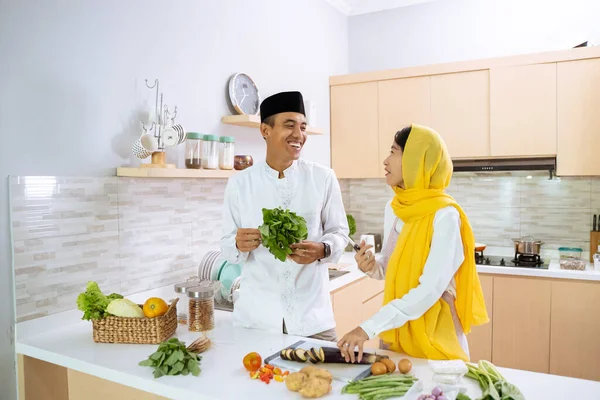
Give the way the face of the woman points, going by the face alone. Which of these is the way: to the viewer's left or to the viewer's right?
to the viewer's left

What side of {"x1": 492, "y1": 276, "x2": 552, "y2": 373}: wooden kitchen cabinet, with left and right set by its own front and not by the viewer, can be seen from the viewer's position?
front

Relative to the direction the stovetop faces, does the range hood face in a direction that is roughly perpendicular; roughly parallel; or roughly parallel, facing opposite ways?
roughly parallel

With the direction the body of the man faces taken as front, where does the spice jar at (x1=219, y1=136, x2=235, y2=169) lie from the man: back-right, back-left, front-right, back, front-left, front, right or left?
back-right

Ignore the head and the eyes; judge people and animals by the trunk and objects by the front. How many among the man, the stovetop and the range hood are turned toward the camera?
3

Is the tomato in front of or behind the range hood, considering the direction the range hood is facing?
in front

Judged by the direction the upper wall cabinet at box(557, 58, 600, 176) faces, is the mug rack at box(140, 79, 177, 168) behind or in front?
in front

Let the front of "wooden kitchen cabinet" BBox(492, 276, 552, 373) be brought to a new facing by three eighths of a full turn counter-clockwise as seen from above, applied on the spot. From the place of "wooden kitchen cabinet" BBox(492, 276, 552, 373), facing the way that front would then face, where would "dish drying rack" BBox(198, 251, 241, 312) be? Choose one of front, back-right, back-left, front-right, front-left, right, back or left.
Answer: back

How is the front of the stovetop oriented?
toward the camera

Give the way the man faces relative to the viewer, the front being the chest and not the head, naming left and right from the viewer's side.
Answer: facing the viewer

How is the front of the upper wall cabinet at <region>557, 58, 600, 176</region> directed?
toward the camera

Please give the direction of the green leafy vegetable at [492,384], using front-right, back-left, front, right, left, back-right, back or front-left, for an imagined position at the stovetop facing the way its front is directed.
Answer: front

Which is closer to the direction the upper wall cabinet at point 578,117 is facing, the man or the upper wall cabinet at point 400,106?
the man

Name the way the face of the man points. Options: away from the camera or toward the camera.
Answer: toward the camera

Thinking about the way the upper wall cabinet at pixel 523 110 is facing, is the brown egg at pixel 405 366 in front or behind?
in front
